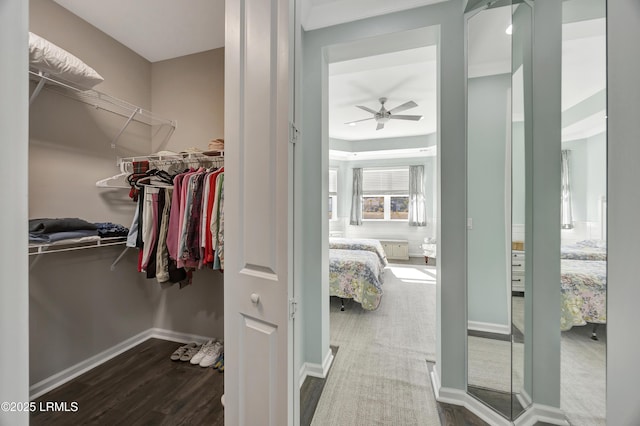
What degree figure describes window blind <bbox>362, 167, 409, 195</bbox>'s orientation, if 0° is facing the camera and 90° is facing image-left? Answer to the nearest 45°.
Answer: approximately 0°

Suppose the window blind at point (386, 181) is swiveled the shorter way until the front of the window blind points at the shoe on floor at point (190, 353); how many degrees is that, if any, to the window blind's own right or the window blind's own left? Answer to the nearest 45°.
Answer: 0° — it already faces it

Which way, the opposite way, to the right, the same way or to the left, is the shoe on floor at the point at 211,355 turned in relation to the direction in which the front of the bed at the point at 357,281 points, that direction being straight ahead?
to the right

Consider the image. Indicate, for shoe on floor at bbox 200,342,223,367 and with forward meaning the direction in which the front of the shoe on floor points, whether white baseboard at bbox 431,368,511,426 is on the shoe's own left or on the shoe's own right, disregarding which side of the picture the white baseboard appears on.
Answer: on the shoe's own left

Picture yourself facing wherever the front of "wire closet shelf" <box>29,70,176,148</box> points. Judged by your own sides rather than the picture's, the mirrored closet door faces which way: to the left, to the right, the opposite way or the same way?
the opposite way

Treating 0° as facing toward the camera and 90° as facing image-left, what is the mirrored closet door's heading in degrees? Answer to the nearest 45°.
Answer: approximately 45°
